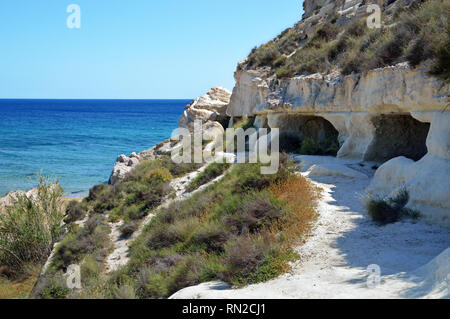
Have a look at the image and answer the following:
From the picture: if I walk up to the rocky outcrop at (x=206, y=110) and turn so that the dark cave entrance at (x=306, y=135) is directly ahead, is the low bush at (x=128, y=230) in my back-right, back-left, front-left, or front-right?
front-right

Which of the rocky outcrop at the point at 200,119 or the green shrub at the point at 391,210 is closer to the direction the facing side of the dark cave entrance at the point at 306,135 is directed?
the green shrub

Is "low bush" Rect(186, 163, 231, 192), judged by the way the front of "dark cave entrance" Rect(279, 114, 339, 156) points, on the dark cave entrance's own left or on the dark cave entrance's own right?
on the dark cave entrance's own right

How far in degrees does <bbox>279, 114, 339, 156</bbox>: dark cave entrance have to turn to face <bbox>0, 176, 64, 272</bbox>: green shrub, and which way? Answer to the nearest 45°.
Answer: approximately 45° to its right

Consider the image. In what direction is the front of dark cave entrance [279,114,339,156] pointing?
toward the camera

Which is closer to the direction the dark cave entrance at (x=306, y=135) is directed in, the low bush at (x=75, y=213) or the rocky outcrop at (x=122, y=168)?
the low bush
